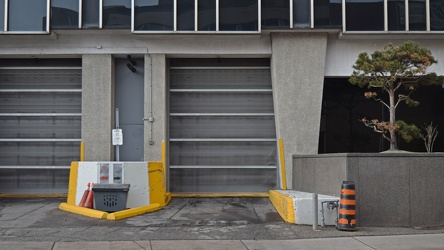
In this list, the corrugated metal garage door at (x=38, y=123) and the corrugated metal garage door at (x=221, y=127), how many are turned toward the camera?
2

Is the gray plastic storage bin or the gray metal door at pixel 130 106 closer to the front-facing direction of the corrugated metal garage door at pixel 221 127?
the gray plastic storage bin

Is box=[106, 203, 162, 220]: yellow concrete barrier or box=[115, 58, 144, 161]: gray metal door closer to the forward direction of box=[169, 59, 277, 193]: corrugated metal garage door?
the yellow concrete barrier

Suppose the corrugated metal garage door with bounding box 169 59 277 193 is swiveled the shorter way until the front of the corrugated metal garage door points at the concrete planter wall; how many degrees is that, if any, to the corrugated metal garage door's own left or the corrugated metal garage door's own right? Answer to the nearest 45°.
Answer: approximately 45° to the corrugated metal garage door's own left

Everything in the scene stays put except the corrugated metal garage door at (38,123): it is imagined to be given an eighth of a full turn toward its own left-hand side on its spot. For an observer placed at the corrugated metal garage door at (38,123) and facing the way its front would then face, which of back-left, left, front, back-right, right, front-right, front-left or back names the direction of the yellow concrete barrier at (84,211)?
front-right

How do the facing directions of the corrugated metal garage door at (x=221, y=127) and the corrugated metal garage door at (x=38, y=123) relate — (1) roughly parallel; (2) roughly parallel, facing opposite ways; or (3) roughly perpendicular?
roughly parallel

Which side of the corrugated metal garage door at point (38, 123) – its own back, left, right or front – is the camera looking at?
front

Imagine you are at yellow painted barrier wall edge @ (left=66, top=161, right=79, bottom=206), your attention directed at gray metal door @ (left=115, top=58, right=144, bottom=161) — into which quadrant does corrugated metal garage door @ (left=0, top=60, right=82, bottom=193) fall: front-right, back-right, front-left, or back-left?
front-left

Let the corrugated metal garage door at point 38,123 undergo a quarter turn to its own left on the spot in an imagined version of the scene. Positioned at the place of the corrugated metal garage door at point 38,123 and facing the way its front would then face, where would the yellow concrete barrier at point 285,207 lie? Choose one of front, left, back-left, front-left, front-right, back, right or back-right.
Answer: front-right

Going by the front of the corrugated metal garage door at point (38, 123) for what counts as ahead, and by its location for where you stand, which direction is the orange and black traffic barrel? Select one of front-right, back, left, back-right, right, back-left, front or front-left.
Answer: front-left

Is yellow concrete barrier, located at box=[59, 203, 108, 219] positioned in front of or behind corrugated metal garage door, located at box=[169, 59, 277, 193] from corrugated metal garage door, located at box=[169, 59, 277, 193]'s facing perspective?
in front

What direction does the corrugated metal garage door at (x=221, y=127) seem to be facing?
toward the camera

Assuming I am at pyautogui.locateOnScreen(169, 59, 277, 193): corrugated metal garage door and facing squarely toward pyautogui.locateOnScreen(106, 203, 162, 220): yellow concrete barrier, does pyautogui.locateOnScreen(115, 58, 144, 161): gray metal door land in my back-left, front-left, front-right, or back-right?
front-right

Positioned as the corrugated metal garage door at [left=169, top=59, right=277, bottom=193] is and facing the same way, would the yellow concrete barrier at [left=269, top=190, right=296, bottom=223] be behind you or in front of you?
in front

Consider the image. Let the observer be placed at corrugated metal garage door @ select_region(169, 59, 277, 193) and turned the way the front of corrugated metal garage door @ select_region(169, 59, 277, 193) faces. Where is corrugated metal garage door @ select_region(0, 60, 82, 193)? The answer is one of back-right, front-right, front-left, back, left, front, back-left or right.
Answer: right
